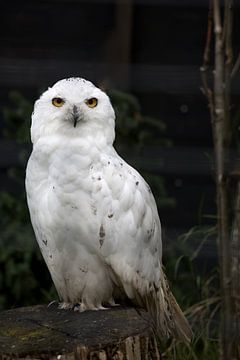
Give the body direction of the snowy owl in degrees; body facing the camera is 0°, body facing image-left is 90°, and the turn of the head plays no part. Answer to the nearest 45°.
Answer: approximately 45°
